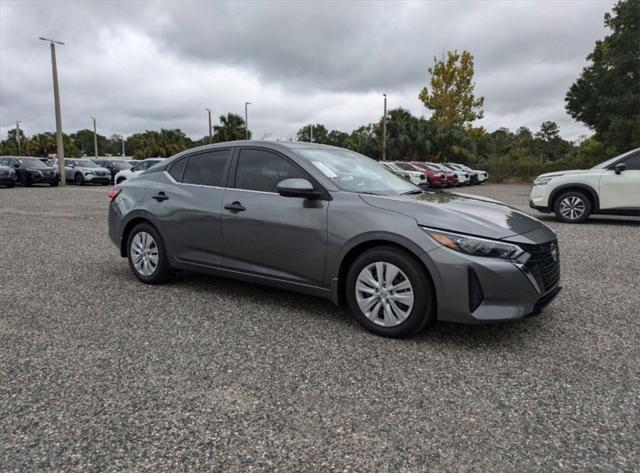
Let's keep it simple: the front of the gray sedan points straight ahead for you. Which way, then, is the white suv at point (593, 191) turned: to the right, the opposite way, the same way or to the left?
the opposite way

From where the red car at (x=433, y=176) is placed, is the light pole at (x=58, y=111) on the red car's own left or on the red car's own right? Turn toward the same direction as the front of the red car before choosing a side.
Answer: on the red car's own right

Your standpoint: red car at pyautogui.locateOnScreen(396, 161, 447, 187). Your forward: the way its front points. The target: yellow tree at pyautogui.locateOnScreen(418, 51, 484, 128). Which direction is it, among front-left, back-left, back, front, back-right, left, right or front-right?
back-left

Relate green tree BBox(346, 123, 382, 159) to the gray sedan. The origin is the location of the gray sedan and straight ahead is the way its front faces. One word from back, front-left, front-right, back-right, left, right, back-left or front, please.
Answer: back-left

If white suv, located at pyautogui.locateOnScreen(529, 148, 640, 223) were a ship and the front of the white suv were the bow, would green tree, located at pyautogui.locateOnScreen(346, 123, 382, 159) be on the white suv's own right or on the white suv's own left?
on the white suv's own right

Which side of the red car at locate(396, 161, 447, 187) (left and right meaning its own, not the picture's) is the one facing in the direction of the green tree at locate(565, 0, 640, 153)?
left

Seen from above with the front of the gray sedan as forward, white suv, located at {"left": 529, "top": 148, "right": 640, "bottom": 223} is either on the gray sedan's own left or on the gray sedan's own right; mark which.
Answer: on the gray sedan's own left

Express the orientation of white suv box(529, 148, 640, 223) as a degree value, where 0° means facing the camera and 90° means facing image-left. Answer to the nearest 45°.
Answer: approximately 90°

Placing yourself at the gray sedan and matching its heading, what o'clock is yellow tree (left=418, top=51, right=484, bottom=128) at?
The yellow tree is roughly at 8 o'clock from the gray sedan.

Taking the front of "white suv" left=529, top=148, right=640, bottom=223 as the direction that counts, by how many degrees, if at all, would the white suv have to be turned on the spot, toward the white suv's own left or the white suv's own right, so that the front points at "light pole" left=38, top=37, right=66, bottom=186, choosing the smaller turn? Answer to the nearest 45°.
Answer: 0° — it already faces it
